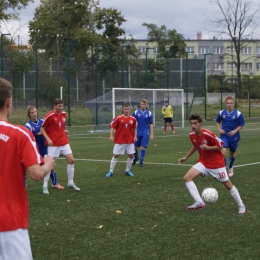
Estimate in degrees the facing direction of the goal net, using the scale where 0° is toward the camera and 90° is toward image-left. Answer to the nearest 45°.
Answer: approximately 0°

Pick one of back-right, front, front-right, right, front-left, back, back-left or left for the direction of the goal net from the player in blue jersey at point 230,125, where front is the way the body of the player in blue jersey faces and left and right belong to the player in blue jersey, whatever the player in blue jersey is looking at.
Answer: back

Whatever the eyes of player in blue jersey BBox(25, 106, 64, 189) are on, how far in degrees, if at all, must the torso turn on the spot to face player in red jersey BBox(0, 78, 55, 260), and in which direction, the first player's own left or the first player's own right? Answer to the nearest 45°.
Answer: approximately 45° to the first player's own right

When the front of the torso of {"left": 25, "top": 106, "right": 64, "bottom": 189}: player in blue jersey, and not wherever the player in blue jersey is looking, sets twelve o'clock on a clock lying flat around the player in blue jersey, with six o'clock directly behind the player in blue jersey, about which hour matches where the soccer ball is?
The soccer ball is roughly at 12 o'clock from the player in blue jersey.

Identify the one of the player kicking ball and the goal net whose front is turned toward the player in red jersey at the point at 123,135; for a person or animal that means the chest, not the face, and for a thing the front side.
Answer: the goal net

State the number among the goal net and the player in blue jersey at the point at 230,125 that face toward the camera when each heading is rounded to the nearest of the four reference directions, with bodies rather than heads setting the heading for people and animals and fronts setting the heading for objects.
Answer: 2

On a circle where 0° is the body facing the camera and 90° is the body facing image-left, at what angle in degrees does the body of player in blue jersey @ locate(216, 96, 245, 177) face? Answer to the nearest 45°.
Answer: approximately 0°
